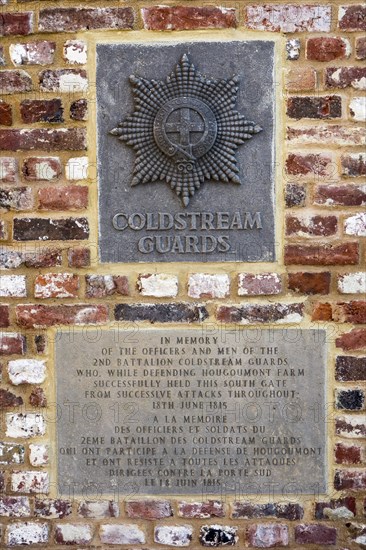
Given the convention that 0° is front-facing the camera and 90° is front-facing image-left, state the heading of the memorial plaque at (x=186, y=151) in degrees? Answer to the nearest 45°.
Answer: approximately 0°

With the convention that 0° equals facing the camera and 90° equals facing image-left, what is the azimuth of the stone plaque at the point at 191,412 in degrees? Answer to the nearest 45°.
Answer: approximately 0°

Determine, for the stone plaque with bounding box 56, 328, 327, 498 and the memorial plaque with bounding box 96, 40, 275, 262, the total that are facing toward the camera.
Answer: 2
